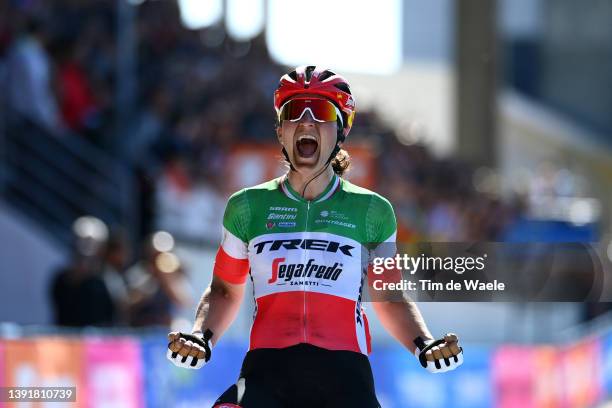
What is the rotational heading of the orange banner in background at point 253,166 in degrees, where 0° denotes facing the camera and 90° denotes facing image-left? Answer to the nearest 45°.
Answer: approximately 0°

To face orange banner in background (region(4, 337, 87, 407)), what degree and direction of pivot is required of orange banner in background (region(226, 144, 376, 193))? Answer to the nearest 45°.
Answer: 0° — it already faces it

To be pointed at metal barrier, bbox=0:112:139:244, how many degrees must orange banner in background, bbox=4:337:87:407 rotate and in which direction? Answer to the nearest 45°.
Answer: approximately 180°

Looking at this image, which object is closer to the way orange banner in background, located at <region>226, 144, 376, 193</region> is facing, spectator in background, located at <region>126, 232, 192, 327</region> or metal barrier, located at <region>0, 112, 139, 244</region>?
the spectator in background

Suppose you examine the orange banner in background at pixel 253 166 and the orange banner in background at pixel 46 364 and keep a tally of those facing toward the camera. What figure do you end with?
2

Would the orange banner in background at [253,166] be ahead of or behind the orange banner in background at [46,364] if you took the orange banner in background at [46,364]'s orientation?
behind

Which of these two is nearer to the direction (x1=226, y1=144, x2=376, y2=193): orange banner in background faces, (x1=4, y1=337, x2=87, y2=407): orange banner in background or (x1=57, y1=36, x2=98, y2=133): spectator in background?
the orange banner in background

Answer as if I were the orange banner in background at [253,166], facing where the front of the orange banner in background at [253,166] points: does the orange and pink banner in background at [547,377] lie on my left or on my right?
on my left
